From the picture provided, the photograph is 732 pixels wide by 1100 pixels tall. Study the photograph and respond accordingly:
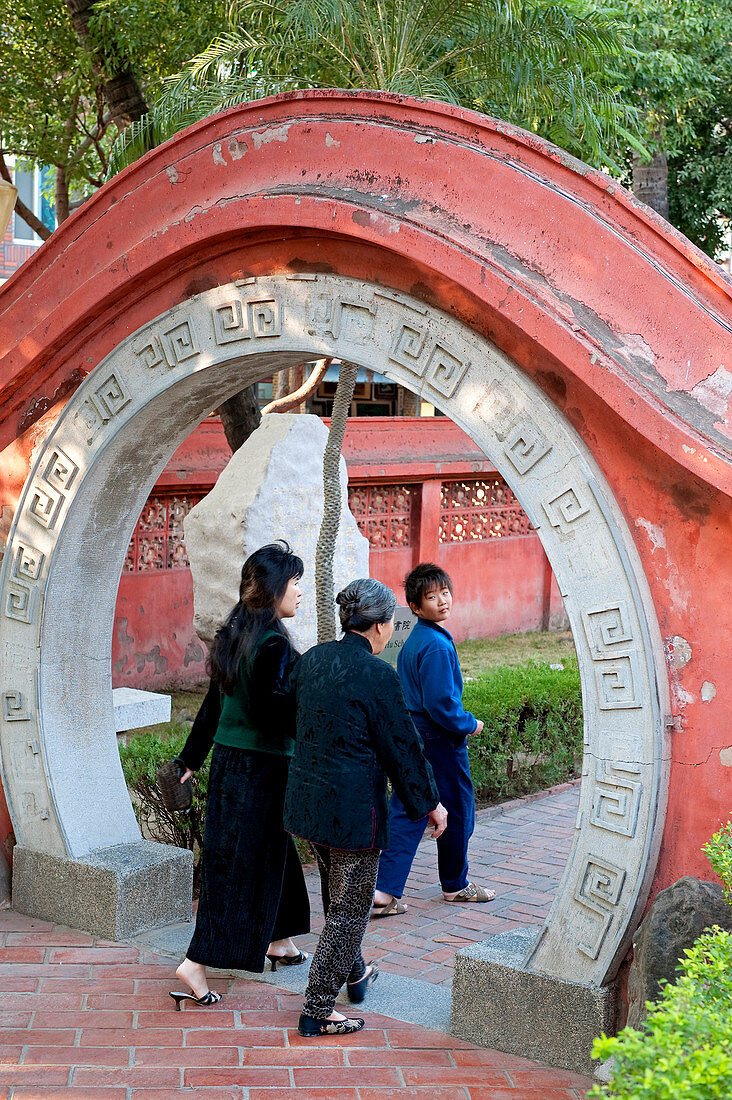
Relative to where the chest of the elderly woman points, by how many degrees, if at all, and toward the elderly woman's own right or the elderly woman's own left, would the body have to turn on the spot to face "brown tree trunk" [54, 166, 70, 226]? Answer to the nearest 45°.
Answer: approximately 90° to the elderly woman's own left

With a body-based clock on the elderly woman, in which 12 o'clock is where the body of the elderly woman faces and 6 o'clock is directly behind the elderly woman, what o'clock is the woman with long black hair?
The woman with long black hair is roughly at 9 o'clock from the elderly woman.

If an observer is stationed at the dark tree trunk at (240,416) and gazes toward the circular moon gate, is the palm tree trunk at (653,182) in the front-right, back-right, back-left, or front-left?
back-left

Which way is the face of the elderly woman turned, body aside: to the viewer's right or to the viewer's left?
to the viewer's right

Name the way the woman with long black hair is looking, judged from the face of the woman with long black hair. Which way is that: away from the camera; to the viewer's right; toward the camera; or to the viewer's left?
to the viewer's right

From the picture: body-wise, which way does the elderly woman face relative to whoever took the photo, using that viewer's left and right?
facing away from the viewer and to the right of the viewer

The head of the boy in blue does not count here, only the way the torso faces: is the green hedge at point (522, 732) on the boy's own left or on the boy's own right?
on the boy's own left

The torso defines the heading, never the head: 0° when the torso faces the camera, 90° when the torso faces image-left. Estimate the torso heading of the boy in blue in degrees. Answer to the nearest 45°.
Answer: approximately 270°
